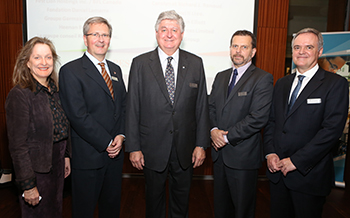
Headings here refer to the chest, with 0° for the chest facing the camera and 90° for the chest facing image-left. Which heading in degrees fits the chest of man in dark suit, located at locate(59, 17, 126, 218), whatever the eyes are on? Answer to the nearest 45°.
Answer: approximately 315°

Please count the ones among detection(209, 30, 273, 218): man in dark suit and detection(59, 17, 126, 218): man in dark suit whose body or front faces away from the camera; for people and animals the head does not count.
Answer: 0

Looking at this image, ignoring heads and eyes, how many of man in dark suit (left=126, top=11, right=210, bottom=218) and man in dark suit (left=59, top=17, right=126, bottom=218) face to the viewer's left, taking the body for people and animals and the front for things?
0

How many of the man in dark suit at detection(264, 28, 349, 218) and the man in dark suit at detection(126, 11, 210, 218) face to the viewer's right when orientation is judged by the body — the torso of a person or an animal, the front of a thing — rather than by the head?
0

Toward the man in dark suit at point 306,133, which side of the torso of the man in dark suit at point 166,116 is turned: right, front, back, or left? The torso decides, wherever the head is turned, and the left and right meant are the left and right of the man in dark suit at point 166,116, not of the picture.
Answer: left

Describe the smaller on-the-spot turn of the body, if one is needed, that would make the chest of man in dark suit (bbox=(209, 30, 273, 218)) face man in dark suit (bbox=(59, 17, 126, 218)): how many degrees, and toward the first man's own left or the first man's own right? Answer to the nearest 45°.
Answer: approximately 45° to the first man's own right

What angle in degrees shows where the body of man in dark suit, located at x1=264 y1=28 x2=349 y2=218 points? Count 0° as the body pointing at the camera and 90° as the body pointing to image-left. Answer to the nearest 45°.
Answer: approximately 45°

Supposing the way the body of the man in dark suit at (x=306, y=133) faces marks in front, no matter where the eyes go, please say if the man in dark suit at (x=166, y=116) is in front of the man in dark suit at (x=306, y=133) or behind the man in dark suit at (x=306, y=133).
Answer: in front

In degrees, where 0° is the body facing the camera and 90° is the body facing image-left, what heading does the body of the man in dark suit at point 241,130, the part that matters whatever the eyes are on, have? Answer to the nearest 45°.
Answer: approximately 45°

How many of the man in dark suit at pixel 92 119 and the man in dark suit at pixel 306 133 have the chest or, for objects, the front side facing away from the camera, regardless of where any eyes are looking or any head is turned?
0
